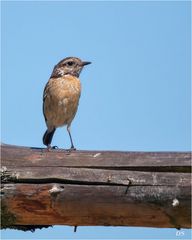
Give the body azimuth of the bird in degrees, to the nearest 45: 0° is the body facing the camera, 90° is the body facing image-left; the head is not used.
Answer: approximately 315°
